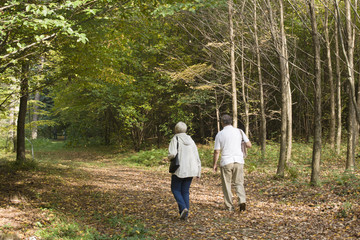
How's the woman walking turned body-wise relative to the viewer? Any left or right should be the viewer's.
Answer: facing away from the viewer and to the left of the viewer

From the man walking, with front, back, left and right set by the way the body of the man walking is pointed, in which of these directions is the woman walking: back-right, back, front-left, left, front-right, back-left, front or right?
back-left

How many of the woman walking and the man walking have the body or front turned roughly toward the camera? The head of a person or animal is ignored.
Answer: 0

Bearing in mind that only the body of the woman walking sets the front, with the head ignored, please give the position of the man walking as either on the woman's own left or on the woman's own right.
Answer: on the woman's own right

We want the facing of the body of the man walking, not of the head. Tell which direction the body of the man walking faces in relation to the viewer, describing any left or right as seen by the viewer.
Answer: facing away from the viewer
